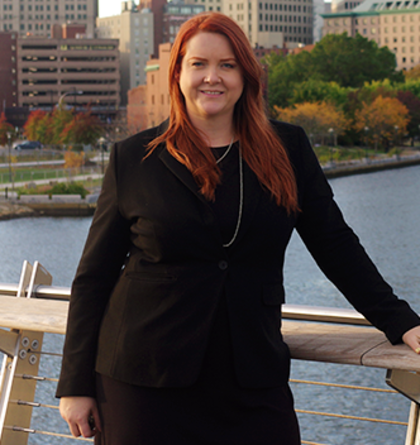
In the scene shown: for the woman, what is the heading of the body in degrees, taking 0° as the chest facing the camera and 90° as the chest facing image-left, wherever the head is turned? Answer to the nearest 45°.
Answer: approximately 0°
